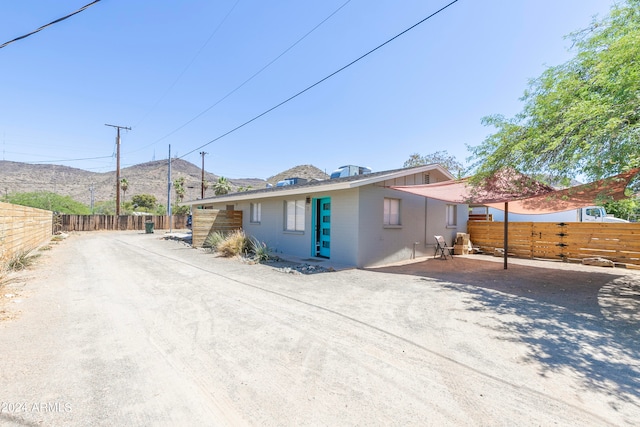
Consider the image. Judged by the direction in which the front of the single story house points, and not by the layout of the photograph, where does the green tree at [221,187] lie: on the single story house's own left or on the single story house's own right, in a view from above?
on the single story house's own right

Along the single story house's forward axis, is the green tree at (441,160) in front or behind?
behind

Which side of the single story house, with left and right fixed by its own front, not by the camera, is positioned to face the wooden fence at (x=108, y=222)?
right

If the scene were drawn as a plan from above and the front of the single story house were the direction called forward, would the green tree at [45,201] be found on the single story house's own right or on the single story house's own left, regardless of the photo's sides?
on the single story house's own right

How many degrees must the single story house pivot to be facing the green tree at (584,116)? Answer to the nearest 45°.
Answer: approximately 90° to its left

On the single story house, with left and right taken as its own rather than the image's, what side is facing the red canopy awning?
left

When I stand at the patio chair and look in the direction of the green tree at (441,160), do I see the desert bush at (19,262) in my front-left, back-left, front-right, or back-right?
back-left

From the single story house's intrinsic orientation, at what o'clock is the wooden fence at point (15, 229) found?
The wooden fence is roughly at 1 o'clock from the single story house.

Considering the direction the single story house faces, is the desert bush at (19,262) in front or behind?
in front

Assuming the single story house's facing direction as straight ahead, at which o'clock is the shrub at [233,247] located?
The shrub is roughly at 2 o'clock from the single story house.

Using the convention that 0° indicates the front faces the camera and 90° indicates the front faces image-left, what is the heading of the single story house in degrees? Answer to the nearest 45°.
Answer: approximately 45°
